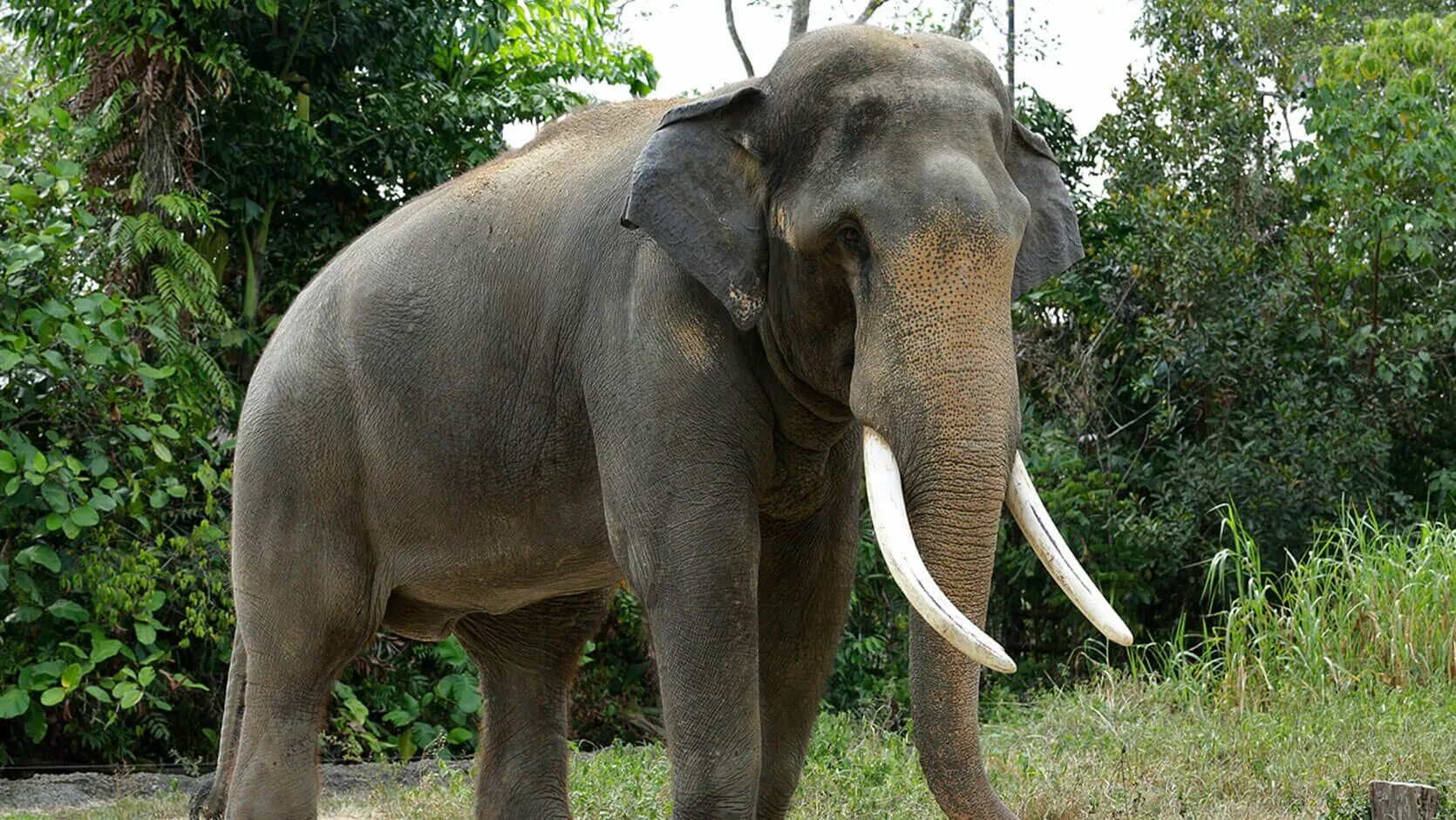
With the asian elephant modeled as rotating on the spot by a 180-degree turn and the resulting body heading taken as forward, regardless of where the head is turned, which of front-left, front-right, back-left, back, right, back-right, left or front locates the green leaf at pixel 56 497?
front

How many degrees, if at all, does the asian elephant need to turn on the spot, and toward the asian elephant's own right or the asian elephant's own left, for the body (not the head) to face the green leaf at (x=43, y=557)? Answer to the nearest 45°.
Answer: approximately 180°

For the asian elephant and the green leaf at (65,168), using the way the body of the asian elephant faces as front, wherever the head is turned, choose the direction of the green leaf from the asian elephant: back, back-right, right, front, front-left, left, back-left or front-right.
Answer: back

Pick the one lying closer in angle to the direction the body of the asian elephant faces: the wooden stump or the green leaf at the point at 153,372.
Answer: the wooden stump

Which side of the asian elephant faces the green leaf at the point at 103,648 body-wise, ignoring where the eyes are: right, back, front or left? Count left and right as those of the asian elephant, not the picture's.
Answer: back

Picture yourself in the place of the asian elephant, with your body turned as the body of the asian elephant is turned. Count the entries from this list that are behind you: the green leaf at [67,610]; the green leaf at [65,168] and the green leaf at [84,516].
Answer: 3

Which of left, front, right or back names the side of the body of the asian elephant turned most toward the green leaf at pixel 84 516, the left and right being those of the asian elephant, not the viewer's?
back

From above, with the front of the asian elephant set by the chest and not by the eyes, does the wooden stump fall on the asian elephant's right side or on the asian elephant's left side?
on the asian elephant's left side

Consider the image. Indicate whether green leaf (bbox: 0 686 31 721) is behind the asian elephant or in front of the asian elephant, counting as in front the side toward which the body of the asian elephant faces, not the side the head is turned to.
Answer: behind

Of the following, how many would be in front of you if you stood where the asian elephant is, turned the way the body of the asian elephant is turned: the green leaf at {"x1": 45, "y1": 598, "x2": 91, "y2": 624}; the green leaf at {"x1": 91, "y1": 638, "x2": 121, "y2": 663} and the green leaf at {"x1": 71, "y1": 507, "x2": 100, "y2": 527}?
0

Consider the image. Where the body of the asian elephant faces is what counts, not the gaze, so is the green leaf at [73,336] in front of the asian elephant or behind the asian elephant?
behind

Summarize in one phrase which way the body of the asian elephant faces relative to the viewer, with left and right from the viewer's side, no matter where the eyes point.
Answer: facing the viewer and to the right of the viewer

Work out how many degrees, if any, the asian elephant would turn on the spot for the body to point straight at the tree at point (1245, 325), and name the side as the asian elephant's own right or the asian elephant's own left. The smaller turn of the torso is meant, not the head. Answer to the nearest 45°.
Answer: approximately 90° to the asian elephant's own left
